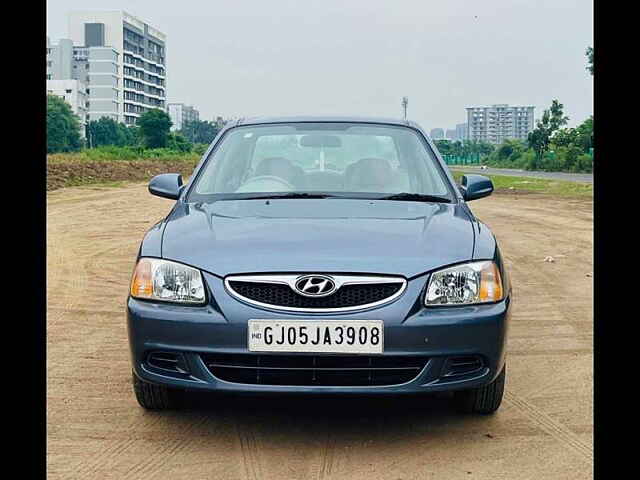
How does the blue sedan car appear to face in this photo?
toward the camera
